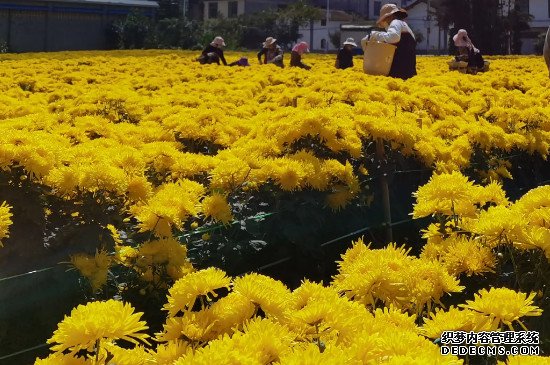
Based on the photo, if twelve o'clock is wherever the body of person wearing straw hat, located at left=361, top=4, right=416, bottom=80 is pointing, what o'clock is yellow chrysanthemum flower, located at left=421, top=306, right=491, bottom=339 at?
The yellow chrysanthemum flower is roughly at 9 o'clock from the person wearing straw hat.

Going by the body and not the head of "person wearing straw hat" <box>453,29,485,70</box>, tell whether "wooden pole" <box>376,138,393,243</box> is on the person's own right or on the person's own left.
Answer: on the person's own left

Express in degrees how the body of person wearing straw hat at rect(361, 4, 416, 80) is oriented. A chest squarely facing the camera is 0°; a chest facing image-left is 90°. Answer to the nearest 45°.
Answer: approximately 90°

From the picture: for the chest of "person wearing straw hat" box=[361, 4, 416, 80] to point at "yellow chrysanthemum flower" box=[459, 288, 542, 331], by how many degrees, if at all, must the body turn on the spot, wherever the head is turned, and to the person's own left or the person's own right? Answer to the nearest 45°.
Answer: approximately 90° to the person's own left

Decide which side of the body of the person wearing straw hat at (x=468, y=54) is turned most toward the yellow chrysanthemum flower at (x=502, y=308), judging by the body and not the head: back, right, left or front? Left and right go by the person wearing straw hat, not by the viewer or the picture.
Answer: left
